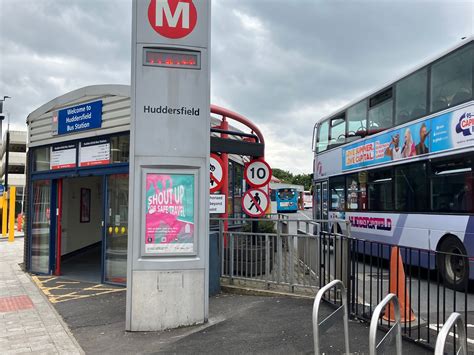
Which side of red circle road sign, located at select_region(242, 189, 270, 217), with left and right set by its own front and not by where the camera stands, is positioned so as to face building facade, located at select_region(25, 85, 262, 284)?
right

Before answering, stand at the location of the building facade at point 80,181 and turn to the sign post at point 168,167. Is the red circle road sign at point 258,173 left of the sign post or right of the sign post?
left

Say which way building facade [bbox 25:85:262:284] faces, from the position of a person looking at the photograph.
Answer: facing the viewer and to the left of the viewer

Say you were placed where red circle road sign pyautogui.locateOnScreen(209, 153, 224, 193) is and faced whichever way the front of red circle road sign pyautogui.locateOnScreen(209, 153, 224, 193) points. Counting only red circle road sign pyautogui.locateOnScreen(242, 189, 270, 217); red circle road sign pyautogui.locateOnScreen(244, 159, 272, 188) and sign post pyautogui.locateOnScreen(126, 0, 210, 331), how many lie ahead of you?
1

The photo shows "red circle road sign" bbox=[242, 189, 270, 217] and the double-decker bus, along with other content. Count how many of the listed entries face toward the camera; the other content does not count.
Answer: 1

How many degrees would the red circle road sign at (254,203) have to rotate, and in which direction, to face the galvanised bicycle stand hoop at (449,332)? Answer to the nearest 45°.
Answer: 0° — it already faces it

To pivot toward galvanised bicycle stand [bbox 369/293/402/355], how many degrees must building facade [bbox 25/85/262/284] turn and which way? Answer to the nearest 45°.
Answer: approximately 45° to its left

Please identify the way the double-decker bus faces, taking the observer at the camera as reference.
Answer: facing away from the viewer and to the left of the viewer

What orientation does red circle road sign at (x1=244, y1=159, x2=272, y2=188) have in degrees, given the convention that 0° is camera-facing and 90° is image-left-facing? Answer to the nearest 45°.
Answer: approximately 0°

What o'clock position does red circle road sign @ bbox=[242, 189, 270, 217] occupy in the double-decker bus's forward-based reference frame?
The red circle road sign is roughly at 10 o'clock from the double-decker bus.
